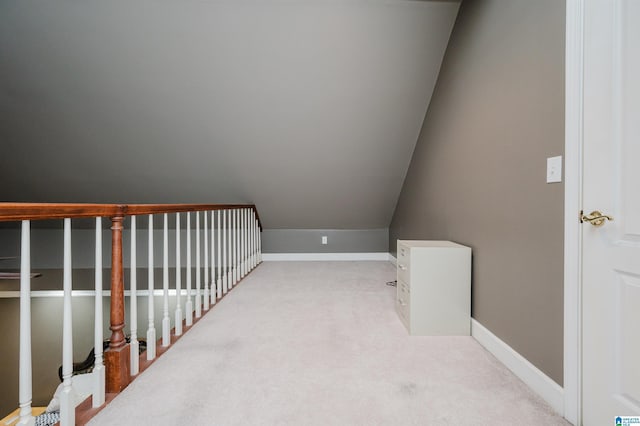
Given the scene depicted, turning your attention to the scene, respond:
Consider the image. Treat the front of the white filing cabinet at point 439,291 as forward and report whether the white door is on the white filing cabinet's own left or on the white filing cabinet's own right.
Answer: on the white filing cabinet's own left

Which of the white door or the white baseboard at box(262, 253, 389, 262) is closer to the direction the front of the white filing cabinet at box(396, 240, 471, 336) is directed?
the white baseboard

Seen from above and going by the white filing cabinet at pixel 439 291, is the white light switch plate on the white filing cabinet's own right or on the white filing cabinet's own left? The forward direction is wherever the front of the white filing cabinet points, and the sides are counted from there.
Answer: on the white filing cabinet's own left

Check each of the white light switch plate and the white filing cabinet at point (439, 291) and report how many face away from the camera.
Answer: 0

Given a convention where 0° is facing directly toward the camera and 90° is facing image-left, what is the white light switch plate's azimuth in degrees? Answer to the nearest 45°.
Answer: approximately 45°

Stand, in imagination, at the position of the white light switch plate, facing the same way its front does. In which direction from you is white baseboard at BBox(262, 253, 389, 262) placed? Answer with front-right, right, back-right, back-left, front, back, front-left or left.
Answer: right

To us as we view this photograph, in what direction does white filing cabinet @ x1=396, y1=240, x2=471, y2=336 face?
facing to the left of the viewer
